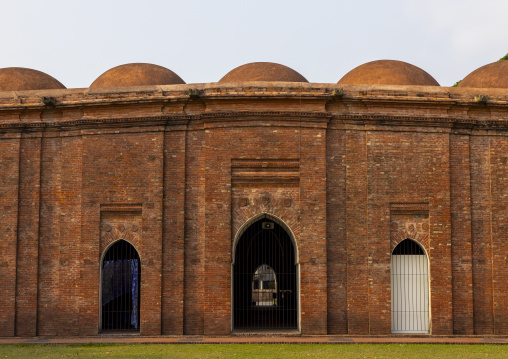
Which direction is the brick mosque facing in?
toward the camera
